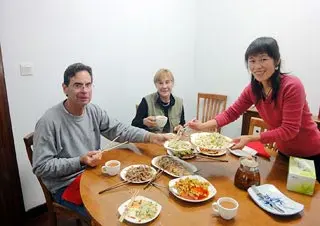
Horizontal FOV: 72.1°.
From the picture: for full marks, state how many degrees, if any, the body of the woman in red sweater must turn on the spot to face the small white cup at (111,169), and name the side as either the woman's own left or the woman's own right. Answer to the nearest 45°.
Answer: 0° — they already face it

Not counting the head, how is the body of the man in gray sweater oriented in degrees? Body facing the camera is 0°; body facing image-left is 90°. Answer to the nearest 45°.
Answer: approximately 315°

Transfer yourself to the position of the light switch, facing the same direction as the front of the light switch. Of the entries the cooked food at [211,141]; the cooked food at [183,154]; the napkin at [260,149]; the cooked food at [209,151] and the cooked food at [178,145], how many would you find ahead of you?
5

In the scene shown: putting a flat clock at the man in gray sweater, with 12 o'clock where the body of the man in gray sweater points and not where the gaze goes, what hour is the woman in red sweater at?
The woman in red sweater is roughly at 11 o'clock from the man in gray sweater.

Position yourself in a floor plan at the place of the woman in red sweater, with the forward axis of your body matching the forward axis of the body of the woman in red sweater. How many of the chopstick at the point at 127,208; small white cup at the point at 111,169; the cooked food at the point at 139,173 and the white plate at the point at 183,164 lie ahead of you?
4

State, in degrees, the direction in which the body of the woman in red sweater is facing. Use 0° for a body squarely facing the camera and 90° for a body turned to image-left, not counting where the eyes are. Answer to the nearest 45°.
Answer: approximately 45°

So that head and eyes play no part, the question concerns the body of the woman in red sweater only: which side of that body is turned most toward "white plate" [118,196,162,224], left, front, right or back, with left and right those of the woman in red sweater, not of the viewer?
front

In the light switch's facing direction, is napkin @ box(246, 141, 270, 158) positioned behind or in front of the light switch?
in front

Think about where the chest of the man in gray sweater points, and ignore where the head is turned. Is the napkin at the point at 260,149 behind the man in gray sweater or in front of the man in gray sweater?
in front

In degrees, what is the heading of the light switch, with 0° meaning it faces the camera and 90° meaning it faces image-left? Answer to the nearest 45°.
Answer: approximately 315°

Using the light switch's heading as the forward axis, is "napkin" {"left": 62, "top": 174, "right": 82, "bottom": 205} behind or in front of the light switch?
in front

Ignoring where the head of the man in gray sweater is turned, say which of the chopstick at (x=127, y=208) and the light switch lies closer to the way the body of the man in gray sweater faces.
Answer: the chopstick

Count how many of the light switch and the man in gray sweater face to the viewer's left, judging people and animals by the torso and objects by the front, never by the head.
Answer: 0
